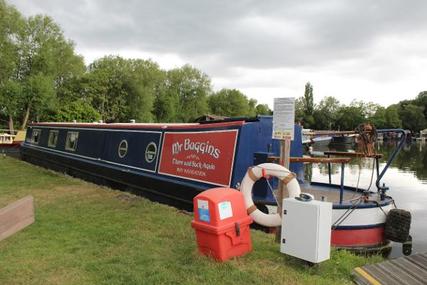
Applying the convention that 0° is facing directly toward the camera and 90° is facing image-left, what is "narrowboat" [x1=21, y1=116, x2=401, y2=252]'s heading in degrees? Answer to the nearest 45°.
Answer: approximately 135°

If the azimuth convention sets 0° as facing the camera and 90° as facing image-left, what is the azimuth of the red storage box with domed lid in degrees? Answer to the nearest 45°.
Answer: approximately 315°

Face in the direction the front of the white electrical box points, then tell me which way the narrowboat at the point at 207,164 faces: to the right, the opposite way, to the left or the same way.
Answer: to the right

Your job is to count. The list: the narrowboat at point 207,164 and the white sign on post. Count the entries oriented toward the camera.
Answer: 1

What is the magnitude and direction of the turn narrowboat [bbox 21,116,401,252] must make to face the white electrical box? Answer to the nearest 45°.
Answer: approximately 135° to its left

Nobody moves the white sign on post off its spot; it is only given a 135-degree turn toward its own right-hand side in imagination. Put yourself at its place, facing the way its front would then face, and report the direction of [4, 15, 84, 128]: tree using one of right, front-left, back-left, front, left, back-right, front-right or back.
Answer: front

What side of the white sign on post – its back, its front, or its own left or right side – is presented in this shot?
front

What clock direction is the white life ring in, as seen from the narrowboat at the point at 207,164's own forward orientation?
The white life ring is roughly at 7 o'clock from the narrowboat.

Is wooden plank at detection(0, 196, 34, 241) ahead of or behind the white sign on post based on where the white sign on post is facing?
ahead

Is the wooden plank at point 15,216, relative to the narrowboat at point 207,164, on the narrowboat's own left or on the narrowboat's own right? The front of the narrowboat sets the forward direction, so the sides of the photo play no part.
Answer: on the narrowboat's own left

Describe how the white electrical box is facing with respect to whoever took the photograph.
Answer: facing the viewer and to the left of the viewer
